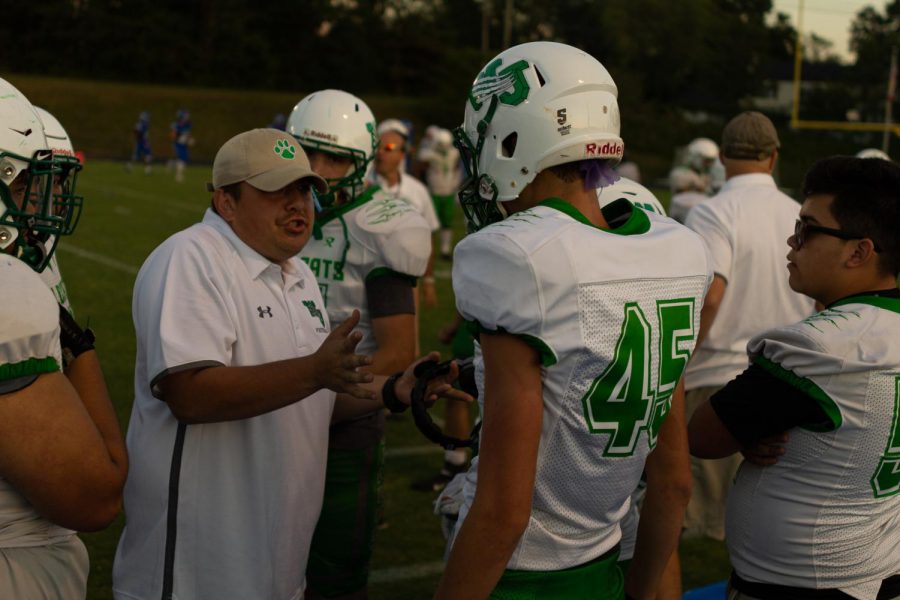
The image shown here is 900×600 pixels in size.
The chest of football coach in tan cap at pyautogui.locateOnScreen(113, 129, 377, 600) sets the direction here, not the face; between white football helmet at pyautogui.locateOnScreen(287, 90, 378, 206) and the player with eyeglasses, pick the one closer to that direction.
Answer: the player with eyeglasses

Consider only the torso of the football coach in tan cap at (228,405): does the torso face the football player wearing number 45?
yes

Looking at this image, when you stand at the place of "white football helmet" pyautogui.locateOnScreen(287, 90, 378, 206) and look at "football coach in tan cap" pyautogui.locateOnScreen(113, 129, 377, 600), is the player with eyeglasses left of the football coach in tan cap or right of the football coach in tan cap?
left

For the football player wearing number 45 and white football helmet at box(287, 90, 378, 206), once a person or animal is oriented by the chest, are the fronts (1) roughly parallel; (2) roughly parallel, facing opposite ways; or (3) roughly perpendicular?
roughly perpendicular

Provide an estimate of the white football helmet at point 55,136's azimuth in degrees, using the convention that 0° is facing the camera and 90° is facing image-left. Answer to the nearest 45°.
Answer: approximately 315°

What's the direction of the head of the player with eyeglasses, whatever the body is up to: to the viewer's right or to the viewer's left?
to the viewer's left

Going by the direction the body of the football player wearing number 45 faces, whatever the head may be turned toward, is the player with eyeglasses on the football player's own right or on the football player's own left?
on the football player's own right

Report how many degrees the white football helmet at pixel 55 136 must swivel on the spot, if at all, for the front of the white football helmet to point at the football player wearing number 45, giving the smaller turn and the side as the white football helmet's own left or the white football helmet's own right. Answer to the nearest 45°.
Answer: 0° — it already faces them

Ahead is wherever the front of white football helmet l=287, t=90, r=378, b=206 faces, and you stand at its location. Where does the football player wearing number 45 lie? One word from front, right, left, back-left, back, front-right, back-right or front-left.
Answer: front-left

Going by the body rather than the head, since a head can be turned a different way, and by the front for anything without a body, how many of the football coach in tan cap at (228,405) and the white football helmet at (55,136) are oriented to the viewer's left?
0

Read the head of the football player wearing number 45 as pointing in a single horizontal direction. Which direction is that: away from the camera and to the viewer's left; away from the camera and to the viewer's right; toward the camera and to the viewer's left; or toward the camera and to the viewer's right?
away from the camera and to the viewer's left

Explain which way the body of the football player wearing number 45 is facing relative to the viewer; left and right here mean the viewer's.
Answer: facing away from the viewer and to the left of the viewer

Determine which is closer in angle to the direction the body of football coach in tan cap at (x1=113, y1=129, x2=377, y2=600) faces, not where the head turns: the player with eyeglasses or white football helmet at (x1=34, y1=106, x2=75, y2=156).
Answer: the player with eyeglasses

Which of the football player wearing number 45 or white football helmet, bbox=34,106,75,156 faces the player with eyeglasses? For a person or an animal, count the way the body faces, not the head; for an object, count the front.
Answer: the white football helmet
